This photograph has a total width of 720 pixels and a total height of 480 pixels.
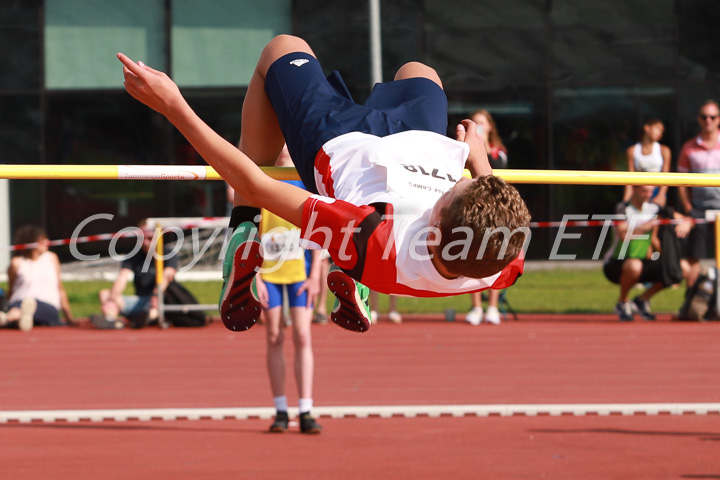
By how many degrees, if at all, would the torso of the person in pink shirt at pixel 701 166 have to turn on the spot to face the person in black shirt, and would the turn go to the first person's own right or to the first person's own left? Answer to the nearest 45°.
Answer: approximately 90° to the first person's own right

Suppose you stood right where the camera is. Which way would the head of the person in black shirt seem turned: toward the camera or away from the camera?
toward the camera

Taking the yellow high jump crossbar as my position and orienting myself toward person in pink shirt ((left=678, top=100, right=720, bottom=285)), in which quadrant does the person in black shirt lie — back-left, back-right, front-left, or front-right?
front-left

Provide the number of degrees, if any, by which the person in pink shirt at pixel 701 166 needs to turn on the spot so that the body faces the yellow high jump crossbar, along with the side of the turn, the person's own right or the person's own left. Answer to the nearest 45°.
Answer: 0° — they already face it

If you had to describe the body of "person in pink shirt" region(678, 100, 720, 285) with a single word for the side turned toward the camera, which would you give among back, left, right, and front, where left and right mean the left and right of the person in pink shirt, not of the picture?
front

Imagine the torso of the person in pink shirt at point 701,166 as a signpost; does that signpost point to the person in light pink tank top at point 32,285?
no
